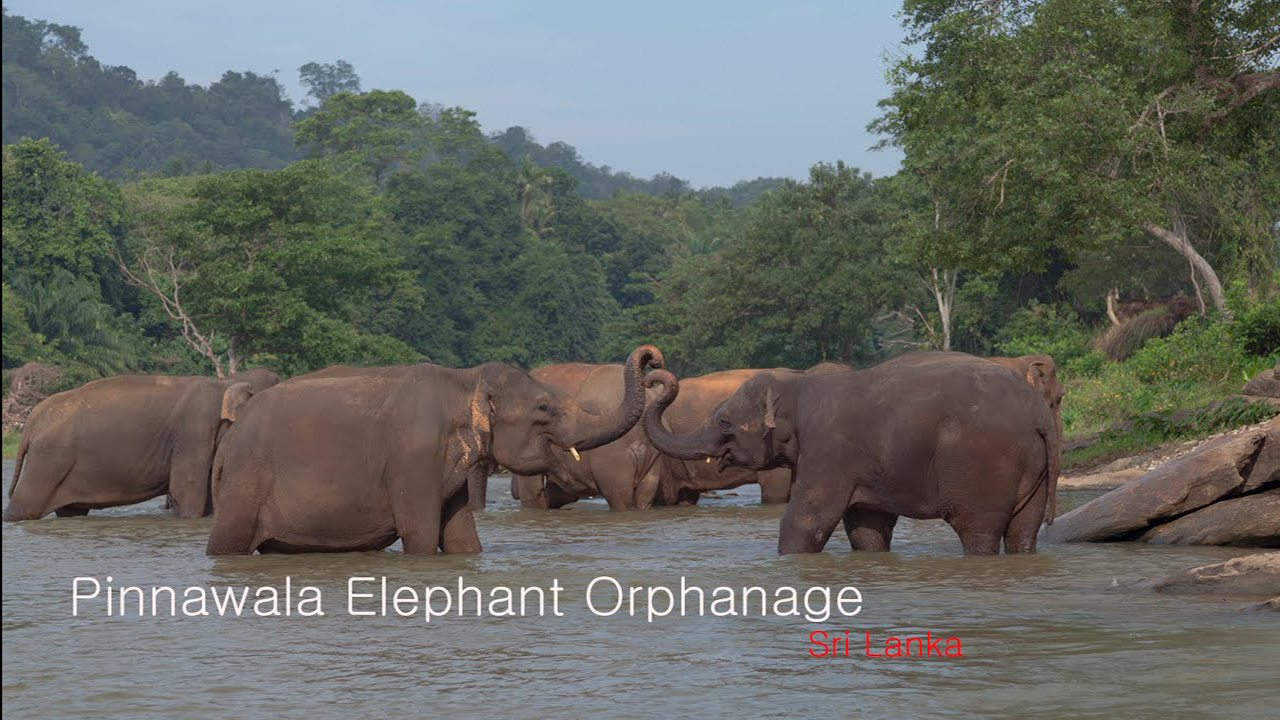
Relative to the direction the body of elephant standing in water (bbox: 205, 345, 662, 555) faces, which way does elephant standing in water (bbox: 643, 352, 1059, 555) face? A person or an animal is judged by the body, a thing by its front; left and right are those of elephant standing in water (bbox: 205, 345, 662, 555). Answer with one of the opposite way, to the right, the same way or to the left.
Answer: the opposite way

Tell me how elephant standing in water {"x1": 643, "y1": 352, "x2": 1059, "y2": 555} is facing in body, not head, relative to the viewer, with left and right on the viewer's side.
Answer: facing to the left of the viewer

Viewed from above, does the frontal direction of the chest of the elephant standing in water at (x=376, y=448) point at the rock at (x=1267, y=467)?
yes

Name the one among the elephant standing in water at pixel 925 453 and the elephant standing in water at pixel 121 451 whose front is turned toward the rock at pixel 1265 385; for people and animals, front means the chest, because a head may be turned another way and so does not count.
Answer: the elephant standing in water at pixel 121 451

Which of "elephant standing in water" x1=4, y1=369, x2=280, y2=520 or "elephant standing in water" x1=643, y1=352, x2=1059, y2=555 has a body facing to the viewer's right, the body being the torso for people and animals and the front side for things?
"elephant standing in water" x1=4, y1=369, x2=280, y2=520

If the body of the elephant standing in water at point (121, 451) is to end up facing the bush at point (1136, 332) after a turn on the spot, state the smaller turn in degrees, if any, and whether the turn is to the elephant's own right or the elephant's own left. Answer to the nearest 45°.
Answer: approximately 45° to the elephant's own left

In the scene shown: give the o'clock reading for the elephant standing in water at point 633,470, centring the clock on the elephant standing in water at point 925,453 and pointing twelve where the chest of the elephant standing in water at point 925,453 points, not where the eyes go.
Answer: the elephant standing in water at point 633,470 is roughly at 2 o'clock from the elephant standing in water at point 925,453.

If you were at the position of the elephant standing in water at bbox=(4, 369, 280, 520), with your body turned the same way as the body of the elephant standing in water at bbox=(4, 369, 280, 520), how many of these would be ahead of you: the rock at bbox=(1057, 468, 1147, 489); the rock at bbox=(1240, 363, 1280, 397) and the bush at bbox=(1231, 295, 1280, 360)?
3

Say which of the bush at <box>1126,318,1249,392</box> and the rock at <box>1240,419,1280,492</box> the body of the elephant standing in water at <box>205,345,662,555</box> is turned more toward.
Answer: the rock

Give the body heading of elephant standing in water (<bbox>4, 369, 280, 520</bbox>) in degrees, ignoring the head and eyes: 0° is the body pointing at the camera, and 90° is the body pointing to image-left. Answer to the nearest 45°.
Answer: approximately 270°

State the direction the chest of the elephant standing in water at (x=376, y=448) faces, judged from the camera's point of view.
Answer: to the viewer's right

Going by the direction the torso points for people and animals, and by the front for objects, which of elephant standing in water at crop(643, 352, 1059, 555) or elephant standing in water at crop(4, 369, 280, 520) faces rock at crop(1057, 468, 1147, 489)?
elephant standing in water at crop(4, 369, 280, 520)
